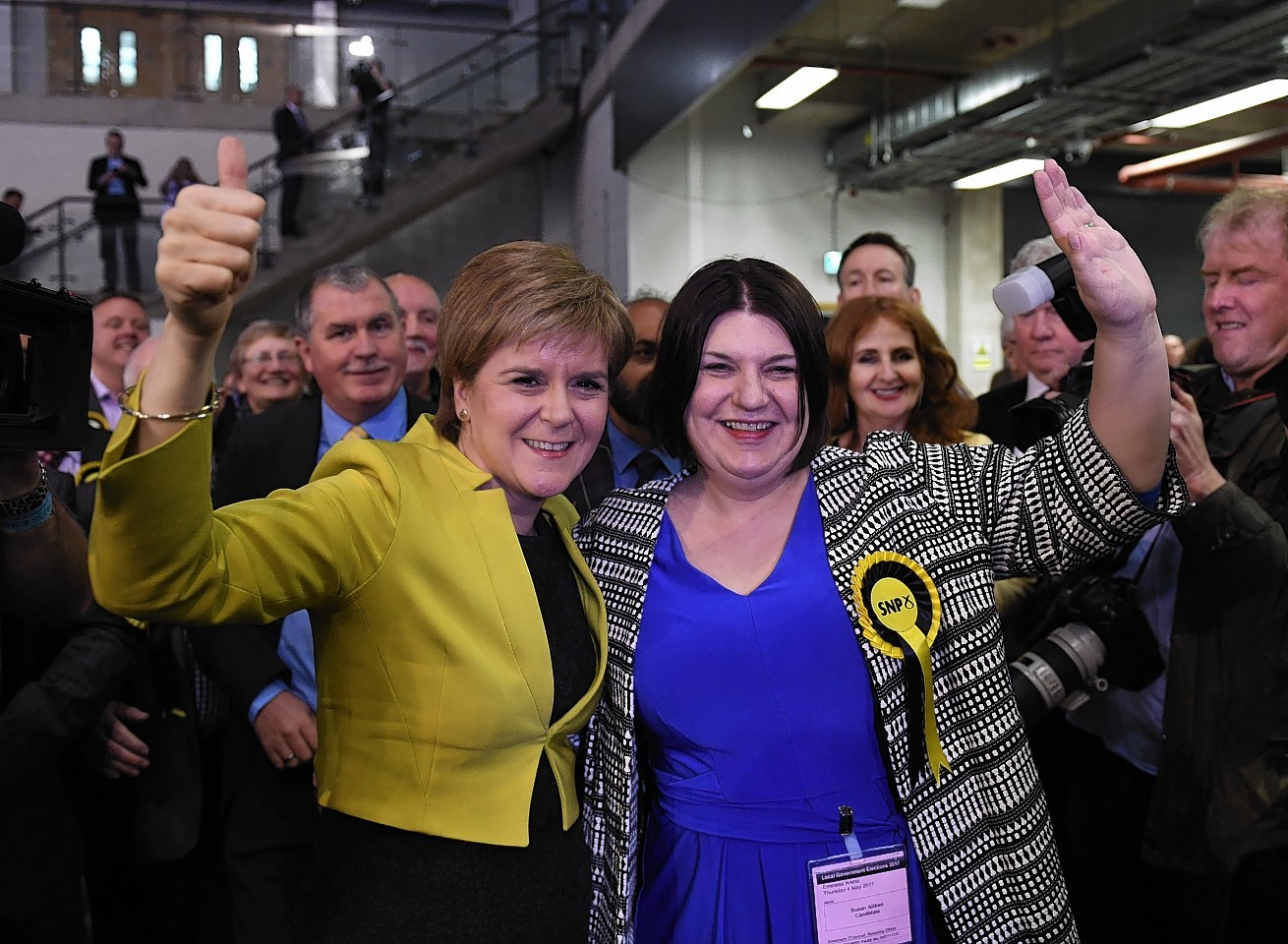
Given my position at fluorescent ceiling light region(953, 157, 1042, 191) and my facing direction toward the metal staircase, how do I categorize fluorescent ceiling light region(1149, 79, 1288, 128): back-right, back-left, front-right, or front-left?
back-left

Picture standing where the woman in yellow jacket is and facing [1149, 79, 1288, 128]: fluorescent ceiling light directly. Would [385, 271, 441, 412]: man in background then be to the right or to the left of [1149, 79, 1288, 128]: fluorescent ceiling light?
left

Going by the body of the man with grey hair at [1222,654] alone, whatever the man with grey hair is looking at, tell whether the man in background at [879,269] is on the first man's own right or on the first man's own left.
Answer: on the first man's own right

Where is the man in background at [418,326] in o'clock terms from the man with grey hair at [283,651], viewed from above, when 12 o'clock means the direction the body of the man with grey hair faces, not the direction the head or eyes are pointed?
The man in background is roughly at 8 o'clock from the man with grey hair.
